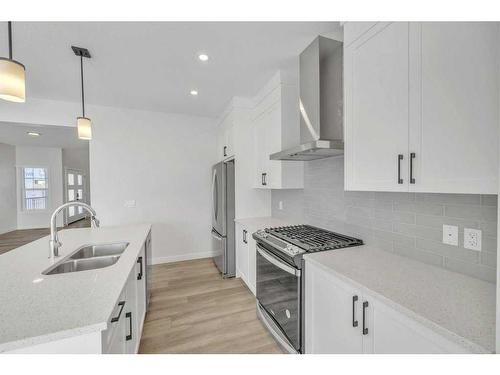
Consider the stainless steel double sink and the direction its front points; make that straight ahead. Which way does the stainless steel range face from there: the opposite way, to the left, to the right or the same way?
the opposite way

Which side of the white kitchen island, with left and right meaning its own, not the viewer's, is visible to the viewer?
right

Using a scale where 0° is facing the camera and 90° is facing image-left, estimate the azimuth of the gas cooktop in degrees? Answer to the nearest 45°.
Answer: approximately 45°

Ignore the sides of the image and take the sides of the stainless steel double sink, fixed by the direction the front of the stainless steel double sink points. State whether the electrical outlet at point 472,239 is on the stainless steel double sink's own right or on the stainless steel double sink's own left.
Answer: on the stainless steel double sink's own right

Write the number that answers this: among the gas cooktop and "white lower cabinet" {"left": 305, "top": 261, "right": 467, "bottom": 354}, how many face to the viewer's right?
0

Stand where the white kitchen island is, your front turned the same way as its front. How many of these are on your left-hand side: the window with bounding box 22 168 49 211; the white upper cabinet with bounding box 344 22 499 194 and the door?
2

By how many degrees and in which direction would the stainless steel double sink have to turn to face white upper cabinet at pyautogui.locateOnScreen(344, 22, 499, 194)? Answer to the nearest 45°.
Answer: approximately 45° to its right

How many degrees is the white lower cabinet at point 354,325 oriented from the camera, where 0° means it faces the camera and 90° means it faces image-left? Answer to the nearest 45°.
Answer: approximately 45°

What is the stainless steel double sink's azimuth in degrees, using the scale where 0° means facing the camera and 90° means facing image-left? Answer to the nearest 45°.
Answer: approximately 270°

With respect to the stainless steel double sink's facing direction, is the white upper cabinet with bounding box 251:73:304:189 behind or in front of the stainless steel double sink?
in front

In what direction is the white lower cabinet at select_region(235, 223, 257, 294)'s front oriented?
to the viewer's left

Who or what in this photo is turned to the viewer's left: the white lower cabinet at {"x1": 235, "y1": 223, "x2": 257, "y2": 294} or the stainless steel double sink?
the white lower cabinet
